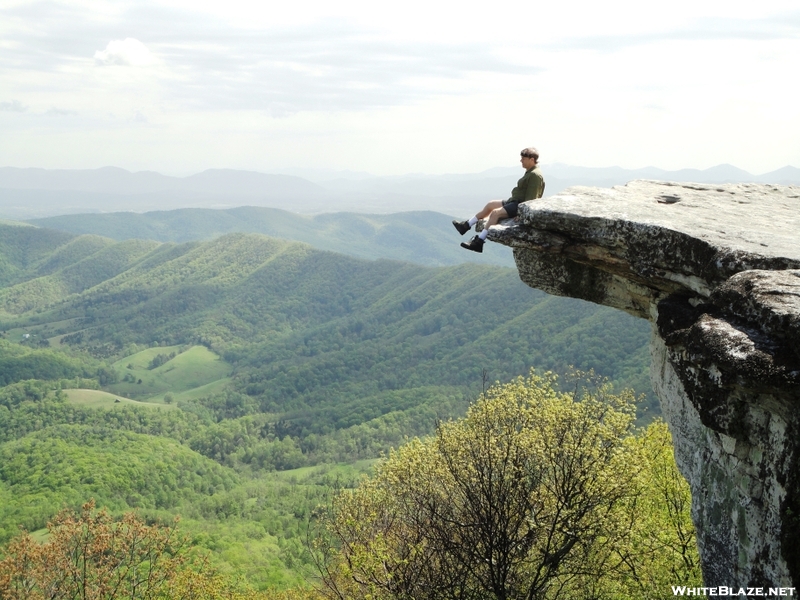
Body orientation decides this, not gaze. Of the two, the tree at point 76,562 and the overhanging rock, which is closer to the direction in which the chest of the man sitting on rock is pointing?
the tree

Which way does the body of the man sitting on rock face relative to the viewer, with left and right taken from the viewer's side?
facing to the left of the viewer
